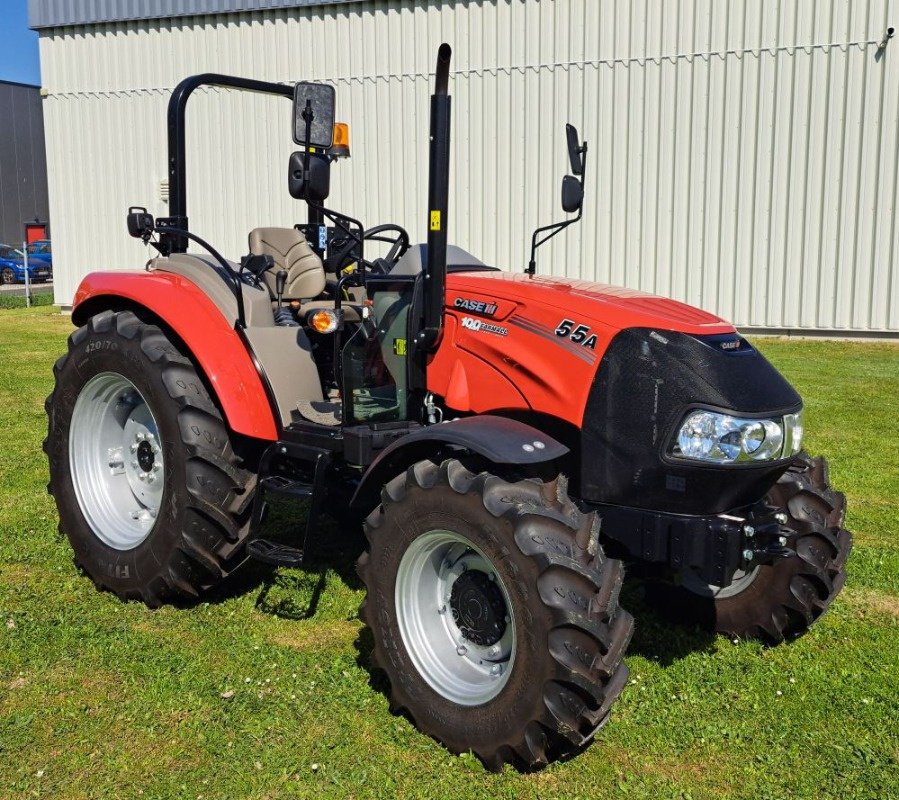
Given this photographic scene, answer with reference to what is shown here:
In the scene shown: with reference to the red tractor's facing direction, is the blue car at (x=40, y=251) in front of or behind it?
behind

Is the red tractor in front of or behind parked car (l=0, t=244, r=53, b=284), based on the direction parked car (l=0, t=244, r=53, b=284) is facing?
in front

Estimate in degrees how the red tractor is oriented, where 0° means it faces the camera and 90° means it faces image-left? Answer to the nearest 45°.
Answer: approximately 315°

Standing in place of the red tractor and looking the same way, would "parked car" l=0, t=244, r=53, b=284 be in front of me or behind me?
behind
